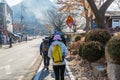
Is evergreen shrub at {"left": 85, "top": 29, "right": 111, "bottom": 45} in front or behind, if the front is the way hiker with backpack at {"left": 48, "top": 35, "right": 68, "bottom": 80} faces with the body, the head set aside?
in front

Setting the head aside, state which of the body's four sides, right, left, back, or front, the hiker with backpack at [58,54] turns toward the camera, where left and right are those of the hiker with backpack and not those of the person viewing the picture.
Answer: back

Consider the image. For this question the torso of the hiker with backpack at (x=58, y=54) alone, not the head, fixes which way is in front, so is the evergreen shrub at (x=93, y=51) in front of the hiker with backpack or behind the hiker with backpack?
in front
